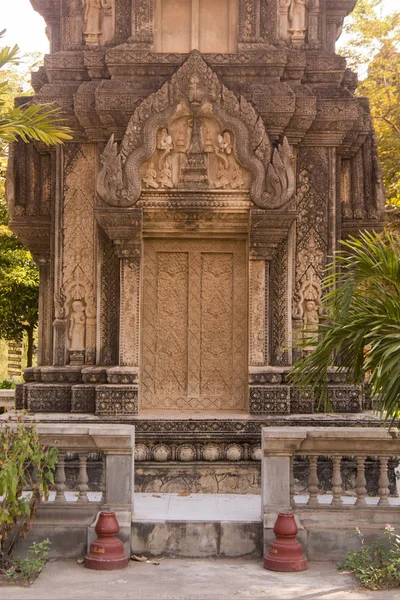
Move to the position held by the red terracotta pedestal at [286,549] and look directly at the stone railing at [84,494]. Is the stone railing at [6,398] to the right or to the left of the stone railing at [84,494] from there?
right

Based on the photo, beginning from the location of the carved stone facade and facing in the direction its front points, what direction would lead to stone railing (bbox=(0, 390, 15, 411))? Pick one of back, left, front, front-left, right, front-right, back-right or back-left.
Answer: back-right

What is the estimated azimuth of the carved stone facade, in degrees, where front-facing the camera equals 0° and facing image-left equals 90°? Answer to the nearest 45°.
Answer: approximately 0°
